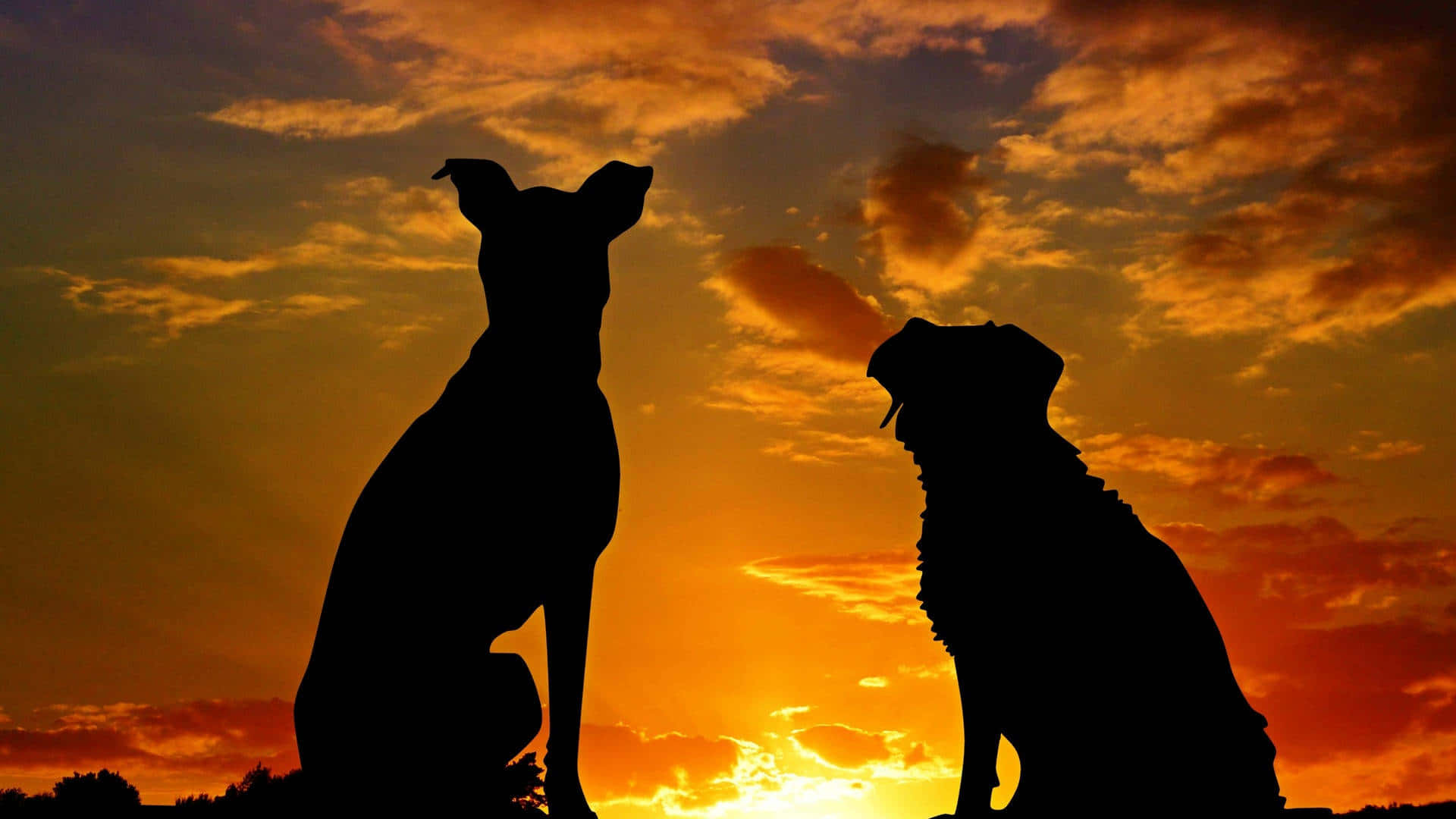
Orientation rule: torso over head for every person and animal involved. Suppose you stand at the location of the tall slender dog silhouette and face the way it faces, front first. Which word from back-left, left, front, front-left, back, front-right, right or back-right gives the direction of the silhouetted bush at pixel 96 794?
back-left

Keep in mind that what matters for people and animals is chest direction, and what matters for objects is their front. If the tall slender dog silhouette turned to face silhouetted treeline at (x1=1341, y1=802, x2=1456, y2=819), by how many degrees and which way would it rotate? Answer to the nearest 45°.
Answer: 0° — it already faces it

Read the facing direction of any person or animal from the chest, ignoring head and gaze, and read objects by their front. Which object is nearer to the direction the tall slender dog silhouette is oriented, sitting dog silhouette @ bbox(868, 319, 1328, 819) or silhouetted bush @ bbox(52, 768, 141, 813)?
the sitting dog silhouette

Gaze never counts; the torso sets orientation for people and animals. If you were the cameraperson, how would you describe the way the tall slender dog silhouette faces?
facing to the right of the viewer

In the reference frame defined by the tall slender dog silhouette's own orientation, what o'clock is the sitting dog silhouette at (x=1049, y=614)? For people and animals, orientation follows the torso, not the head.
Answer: The sitting dog silhouette is roughly at 12 o'clock from the tall slender dog silhouette.
